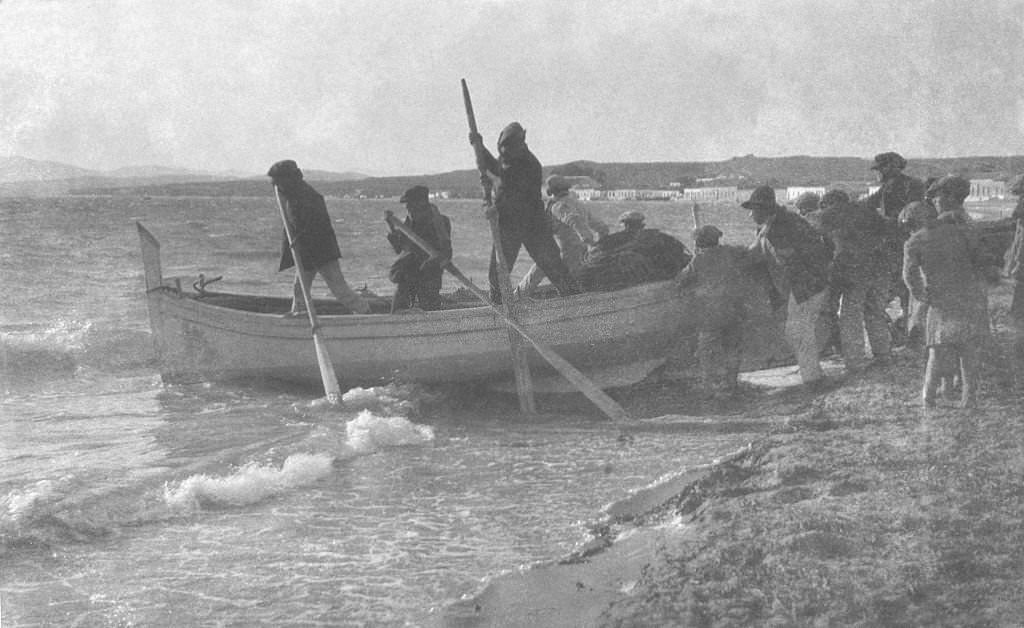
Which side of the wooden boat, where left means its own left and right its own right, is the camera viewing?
left

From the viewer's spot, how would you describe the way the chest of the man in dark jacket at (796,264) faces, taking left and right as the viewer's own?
facing to the left of the viewer

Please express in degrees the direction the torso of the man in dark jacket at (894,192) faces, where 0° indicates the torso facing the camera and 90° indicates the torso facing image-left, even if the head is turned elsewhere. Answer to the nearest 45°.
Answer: approximately 90°

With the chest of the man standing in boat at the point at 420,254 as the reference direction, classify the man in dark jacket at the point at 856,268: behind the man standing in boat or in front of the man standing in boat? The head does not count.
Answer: behind

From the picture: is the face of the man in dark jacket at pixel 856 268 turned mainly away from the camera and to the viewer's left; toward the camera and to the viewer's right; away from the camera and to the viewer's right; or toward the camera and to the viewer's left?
away from the camera and to the viewer's left

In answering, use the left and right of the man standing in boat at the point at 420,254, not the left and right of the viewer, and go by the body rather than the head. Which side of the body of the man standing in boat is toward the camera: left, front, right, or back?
left

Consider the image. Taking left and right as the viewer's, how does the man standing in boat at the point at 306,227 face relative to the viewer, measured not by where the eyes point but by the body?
facing to the left of the viewer

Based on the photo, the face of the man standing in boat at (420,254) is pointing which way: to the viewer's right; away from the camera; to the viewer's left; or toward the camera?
to the viewer's left

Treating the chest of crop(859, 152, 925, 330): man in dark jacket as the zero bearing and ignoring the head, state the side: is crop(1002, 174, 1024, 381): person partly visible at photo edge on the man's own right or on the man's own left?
on the man's own left

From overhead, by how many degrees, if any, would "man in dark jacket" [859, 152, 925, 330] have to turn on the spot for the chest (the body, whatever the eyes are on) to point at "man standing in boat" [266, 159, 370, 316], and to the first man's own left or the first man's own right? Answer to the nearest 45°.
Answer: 0° — they already face them

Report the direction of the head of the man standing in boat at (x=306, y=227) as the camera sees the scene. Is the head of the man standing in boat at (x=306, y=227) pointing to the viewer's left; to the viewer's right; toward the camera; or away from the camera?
to the viewer's left

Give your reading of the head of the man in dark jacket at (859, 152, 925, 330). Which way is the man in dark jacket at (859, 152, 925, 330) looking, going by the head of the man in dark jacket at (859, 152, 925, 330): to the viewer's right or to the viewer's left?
to the viewer's left
